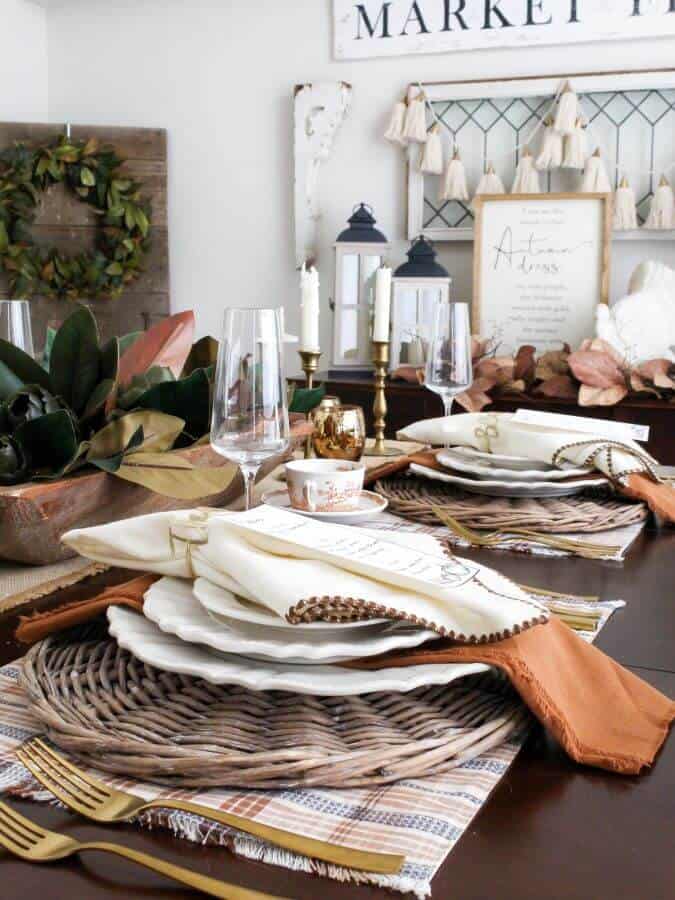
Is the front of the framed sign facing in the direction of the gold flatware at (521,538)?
yes

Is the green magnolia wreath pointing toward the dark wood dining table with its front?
yes

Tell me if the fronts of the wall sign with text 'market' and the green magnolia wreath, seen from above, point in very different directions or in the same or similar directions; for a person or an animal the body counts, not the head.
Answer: same or similar directions

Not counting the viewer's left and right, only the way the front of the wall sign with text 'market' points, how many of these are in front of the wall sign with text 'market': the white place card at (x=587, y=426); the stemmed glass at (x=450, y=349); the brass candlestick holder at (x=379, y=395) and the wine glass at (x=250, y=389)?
4

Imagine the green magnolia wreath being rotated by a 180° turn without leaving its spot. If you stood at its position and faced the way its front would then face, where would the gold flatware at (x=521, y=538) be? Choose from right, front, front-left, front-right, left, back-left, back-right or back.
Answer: back

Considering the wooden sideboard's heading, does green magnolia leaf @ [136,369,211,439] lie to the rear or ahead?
ahead

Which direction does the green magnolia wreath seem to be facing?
toward the camera

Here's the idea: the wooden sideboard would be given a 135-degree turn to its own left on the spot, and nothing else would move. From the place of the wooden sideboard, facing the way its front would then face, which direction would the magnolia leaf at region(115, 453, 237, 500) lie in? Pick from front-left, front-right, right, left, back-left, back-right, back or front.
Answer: back-right

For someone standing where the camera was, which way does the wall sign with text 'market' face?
facing the viewer

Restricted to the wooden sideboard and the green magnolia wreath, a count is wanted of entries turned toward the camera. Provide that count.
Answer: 2

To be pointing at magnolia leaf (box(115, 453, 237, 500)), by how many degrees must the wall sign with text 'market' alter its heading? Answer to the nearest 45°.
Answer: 0° — it already faces it

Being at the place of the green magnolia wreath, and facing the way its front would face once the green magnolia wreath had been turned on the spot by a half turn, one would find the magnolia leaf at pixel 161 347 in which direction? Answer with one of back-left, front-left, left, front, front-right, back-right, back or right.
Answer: back

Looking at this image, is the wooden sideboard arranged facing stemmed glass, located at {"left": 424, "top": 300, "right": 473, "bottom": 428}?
yes

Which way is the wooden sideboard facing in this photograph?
toward the camera

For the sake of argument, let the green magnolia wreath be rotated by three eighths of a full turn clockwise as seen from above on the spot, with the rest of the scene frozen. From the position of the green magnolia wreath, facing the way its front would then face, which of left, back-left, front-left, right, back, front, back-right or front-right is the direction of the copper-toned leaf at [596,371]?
back

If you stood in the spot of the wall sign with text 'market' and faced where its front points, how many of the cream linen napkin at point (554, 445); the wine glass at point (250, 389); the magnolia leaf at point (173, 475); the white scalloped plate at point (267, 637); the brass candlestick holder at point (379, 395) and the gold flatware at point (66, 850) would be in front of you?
6

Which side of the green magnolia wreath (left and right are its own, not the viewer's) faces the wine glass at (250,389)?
front

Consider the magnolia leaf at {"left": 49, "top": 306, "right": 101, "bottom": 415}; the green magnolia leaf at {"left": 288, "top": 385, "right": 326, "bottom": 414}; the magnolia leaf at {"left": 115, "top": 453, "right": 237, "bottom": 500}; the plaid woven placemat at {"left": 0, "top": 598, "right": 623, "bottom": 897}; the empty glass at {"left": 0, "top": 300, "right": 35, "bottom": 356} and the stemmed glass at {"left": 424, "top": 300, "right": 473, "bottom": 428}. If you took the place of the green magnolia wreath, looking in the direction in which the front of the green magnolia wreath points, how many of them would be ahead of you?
6
